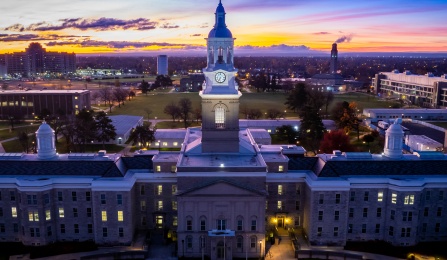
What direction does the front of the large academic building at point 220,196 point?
toward the camera
